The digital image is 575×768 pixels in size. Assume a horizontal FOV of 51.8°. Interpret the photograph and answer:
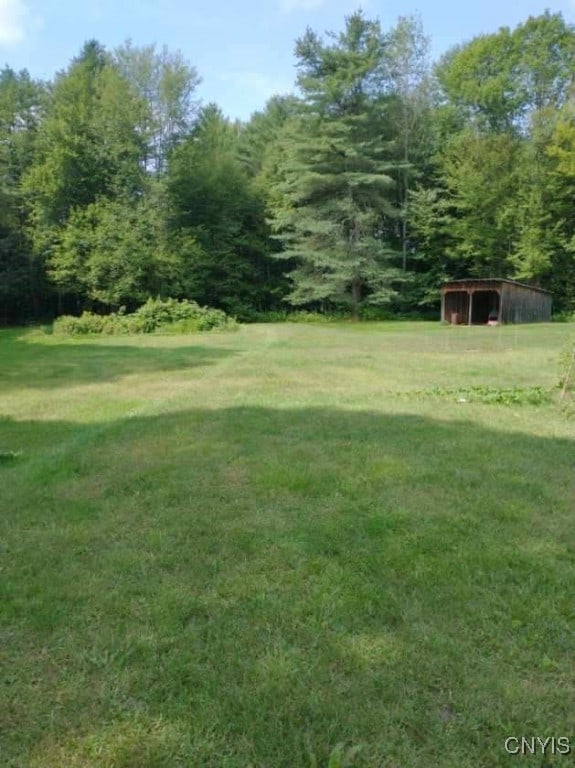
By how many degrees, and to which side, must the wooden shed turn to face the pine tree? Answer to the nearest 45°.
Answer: approximately 45° to its right

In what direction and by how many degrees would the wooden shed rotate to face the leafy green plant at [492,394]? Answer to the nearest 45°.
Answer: approximately 45° to its left

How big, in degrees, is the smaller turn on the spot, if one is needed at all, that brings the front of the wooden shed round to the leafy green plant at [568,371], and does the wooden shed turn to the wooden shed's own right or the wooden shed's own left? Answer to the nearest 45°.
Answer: approximately 45° to the wooden shed's own left

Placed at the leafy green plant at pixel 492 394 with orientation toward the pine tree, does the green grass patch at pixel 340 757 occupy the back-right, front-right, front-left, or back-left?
back-left

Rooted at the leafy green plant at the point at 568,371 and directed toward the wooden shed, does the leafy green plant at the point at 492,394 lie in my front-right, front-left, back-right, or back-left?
back-left

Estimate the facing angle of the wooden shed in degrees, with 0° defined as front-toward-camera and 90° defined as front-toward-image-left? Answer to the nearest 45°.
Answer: approximately 45°
